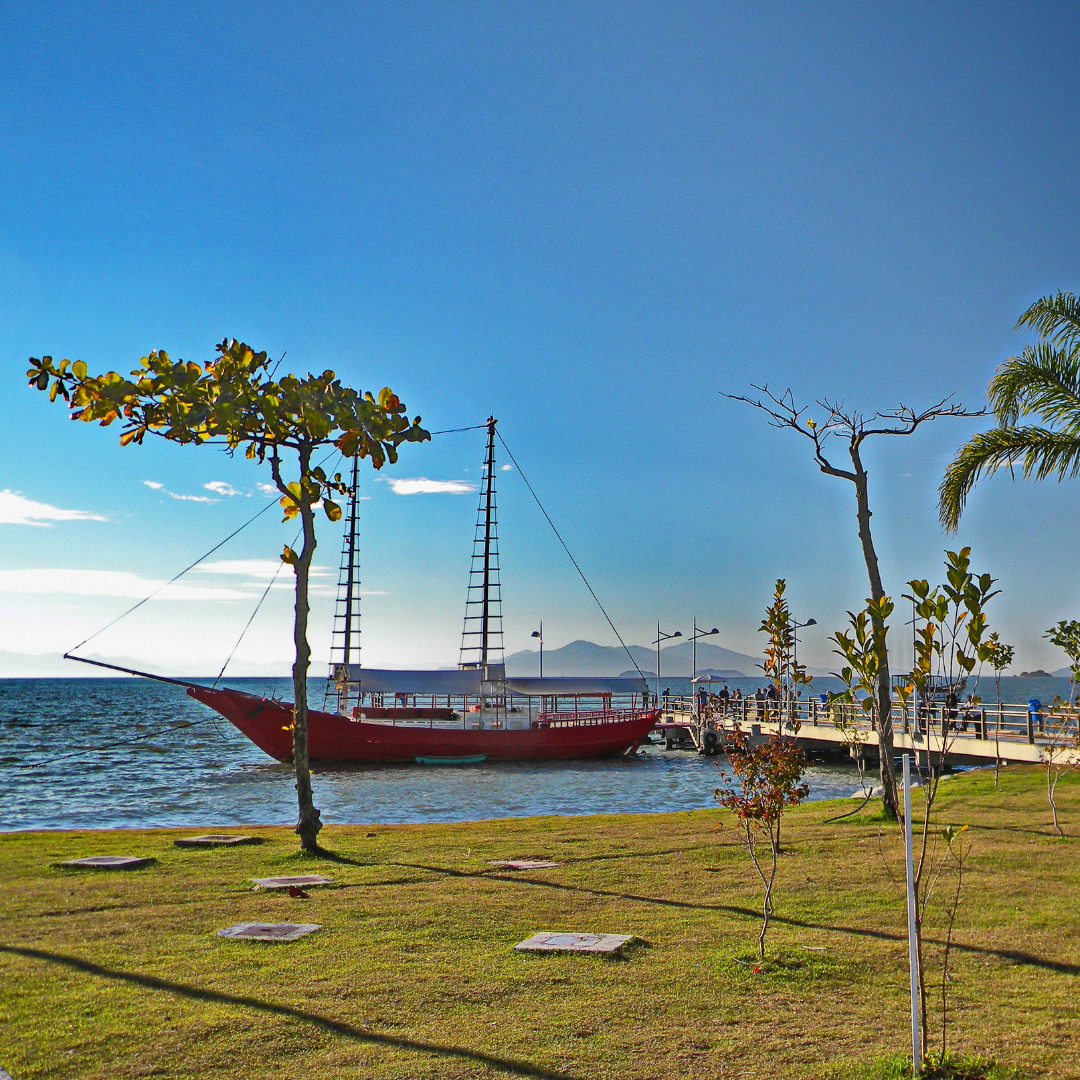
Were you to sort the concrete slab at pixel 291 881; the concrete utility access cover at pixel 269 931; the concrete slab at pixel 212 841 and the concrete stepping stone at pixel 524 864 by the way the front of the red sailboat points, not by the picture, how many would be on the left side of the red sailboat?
4

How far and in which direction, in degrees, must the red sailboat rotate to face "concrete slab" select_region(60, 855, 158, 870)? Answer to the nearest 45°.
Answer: approximately 90° to its left

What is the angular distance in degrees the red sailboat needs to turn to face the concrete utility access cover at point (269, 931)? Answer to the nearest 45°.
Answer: approximately 90° to its left

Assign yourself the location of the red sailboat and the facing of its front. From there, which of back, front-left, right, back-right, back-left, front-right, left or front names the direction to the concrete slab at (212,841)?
left

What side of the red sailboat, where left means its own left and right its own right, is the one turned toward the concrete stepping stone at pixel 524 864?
left

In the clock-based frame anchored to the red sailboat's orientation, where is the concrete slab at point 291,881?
The concrete slab is roughly at 9 o'clock from the red sailboat.

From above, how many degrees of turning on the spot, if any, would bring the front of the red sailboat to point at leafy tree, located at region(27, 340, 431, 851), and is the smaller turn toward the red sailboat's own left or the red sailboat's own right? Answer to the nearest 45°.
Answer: approximately 90° to the red sailboat's own left

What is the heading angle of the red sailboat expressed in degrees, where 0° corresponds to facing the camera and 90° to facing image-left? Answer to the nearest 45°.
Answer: approximately 90°

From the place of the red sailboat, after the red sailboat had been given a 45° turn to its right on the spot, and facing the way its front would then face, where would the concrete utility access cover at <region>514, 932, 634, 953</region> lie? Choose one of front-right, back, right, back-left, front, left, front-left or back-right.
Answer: back-left
